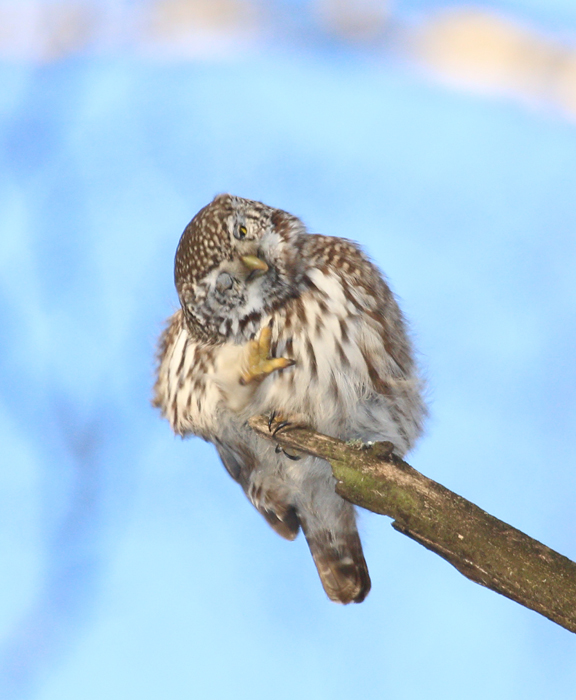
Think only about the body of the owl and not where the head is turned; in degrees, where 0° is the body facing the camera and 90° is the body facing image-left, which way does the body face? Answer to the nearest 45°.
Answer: approximately 0°
